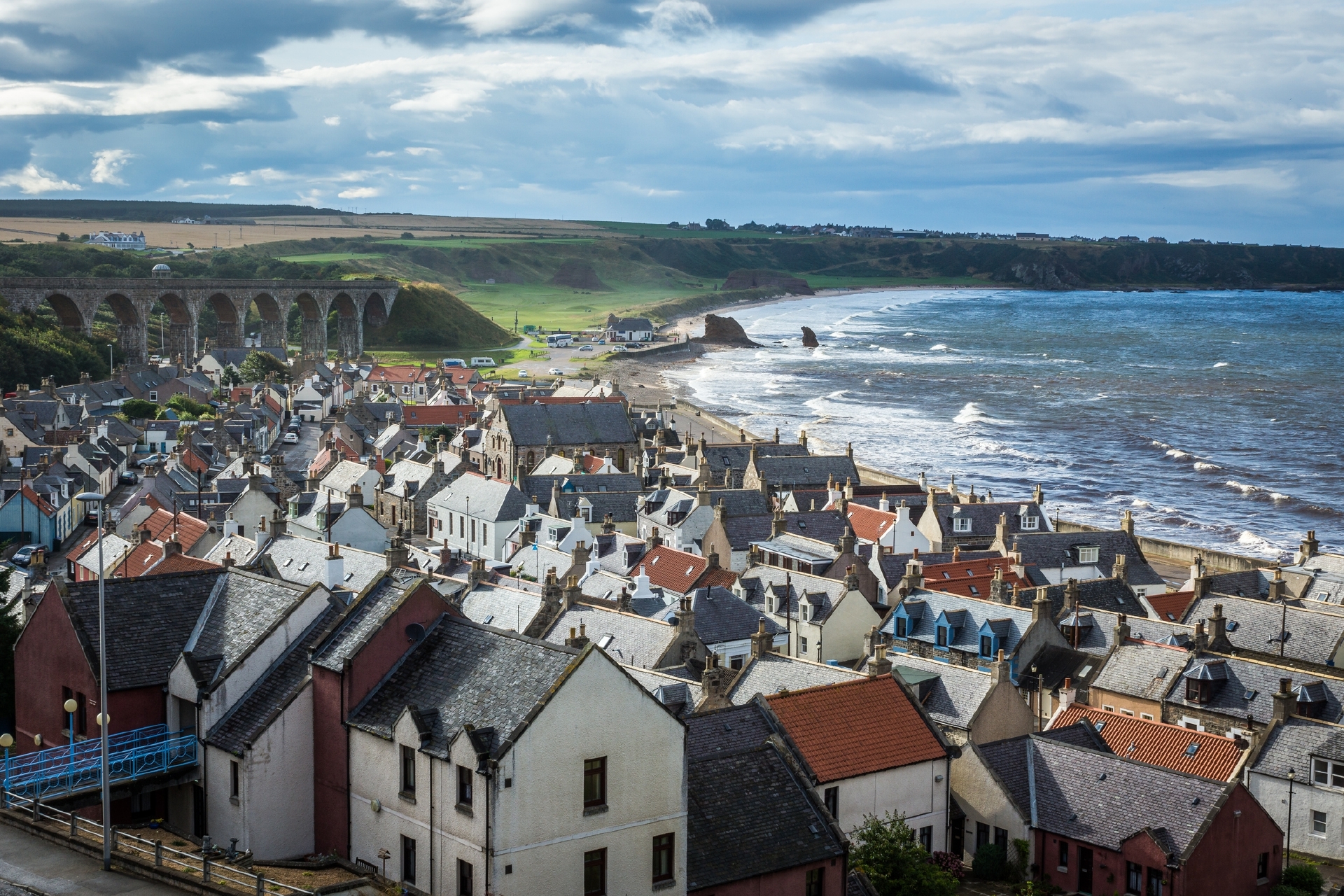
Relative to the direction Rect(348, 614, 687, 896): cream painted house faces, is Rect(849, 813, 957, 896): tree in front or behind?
behind

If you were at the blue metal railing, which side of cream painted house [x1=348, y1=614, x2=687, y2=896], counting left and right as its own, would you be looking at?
right

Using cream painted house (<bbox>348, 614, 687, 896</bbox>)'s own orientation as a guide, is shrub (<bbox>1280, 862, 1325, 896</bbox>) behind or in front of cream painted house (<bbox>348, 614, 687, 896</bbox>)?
behind

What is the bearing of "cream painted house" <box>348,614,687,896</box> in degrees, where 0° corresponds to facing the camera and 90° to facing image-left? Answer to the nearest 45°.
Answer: approximately 45°

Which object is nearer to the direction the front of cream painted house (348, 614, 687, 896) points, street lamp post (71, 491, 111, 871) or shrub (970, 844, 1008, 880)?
the street lamp post

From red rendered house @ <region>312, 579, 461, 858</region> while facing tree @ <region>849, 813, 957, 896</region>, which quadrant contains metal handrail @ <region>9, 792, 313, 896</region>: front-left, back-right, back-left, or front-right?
back-right

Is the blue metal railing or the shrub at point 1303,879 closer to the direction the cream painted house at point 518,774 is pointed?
the blue metal railing

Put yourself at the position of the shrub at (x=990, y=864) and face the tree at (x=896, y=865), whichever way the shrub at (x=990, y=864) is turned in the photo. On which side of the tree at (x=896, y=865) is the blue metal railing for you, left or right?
right

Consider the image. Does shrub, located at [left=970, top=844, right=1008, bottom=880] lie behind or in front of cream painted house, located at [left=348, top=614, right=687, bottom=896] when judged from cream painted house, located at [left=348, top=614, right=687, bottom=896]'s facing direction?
behind

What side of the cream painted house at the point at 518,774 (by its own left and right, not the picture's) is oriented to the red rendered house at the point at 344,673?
right

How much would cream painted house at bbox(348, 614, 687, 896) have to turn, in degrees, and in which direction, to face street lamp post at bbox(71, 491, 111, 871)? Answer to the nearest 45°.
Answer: approximately 45° to its right
